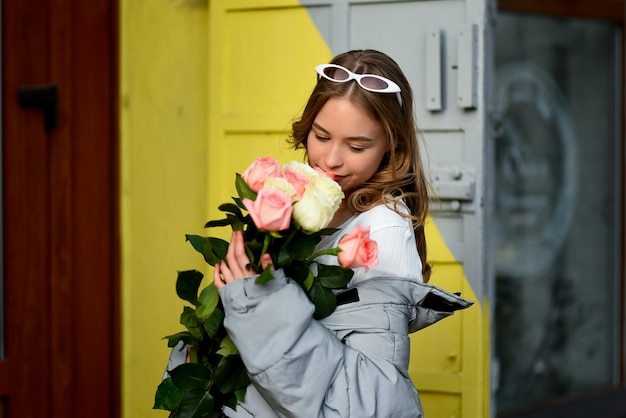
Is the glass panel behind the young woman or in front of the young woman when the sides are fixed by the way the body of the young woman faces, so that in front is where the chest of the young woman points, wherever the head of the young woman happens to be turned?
behind

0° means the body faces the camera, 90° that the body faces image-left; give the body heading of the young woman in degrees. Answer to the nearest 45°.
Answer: approximately 45°
